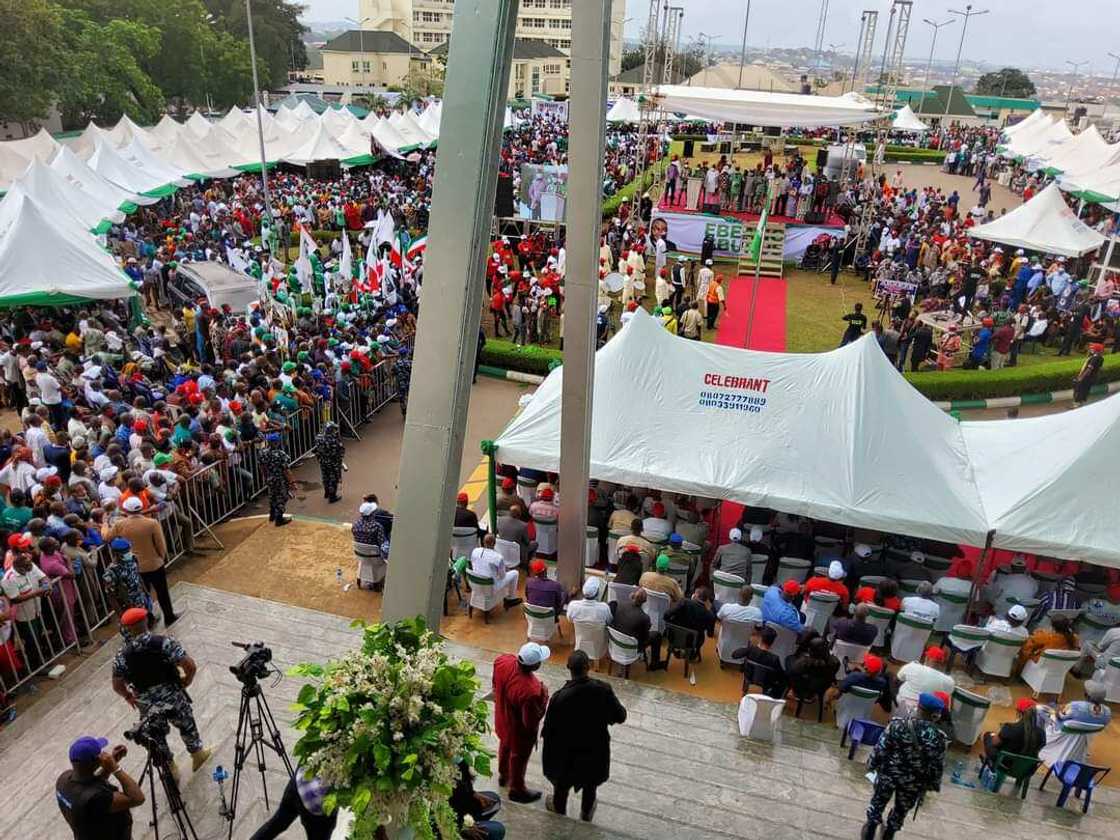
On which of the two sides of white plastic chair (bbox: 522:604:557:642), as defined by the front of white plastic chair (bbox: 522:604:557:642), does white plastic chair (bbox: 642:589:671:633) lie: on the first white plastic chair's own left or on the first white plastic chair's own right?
on the first white plastic chair's own right

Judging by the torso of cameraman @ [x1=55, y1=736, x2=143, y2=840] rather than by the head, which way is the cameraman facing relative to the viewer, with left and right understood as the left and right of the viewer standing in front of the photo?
facing away from the viewer and to the right of the viewer

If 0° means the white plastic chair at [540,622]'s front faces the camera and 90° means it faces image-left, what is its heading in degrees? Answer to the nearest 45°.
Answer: approximately 180°

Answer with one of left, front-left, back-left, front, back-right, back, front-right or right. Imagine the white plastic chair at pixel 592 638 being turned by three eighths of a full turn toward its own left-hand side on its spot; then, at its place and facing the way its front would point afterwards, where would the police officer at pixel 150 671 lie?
front

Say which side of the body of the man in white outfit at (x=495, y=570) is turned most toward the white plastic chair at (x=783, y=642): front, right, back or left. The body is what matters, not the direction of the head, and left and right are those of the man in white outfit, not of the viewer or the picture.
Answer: right

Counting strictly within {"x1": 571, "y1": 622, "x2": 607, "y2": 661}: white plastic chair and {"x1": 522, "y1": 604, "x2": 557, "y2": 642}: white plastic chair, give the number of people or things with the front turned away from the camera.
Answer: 2

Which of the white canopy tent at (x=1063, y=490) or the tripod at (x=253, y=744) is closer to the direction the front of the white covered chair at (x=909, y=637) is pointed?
the white canopy tent

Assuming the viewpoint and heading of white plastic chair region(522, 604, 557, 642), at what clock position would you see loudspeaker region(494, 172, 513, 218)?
The loudspeaker is roughly at 12 o'clock from the white plastic chair.

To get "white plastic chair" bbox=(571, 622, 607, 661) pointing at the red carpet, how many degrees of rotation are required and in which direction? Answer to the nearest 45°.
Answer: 0° — it already faces it

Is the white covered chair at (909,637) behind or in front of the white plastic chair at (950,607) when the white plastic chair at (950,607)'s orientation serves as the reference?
behind

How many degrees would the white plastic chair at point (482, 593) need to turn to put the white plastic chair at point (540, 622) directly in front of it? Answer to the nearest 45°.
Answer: approximately 90° to its right

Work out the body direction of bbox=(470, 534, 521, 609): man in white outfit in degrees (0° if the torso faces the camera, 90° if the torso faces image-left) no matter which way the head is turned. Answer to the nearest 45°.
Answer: approximately 225°

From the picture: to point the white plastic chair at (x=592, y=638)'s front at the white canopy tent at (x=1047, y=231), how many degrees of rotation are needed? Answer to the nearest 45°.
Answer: approximately 45° to its right
